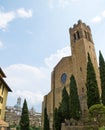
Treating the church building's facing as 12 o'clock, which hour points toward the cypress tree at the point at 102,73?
The cypress tree is roughly at 10 o'clock from the church building.

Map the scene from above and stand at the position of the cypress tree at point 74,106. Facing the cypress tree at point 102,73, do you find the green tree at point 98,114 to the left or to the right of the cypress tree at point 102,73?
right

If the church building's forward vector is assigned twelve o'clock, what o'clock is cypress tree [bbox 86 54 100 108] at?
The cypress tree is roughly at 10 o'clock from the church building.

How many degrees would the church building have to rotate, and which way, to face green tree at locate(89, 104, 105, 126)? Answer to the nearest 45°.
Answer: approximately 45° to its left

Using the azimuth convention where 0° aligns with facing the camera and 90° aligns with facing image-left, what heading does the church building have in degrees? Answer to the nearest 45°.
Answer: approximately 45°
